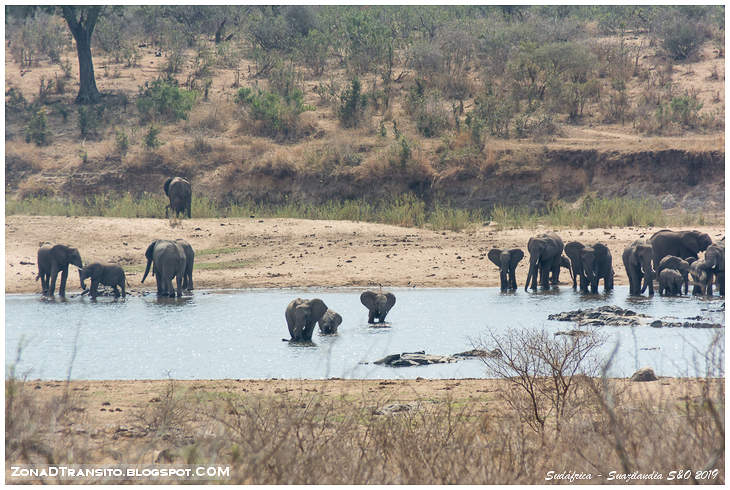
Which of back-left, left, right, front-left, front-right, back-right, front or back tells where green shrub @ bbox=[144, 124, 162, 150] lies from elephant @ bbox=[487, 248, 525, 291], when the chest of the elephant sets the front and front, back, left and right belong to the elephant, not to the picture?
back-right

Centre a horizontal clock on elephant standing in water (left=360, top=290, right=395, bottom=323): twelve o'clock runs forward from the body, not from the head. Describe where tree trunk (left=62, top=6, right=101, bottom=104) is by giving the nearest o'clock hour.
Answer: The tree trunk is roughly at 5 o'clock from the elephant standing in water.

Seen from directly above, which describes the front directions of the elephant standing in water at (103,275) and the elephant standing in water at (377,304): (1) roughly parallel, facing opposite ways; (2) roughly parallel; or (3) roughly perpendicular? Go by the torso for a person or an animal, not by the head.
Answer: roughly perpendicular

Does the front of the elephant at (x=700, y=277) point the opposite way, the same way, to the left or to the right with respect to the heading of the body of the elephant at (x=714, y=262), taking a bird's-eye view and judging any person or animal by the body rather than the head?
the same way

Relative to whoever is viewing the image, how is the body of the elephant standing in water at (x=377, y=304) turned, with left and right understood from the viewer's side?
facing the viewer

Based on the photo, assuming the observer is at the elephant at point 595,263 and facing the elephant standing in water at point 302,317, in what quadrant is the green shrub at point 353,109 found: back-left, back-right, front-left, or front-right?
back-right

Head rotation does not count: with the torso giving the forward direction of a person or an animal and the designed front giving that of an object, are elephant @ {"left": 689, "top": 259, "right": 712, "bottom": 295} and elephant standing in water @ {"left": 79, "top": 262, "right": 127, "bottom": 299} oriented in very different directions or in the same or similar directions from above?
same or similar directions

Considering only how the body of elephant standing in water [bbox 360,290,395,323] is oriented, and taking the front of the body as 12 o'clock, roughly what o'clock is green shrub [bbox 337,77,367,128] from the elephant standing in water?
The green shrub is roughly at 6 o'clock from the elephant standing in water.

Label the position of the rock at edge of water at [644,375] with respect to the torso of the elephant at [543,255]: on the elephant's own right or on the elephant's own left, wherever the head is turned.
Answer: on the elephant's own left

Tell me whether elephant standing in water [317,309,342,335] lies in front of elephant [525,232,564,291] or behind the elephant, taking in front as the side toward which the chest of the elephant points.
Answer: in front

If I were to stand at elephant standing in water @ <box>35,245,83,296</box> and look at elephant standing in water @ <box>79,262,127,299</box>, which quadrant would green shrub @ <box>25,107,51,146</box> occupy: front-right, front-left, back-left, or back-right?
back-left

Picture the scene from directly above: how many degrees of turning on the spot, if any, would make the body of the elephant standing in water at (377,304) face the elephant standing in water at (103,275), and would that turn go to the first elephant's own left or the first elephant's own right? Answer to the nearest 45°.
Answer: approximately 135° to the first elephant's own right

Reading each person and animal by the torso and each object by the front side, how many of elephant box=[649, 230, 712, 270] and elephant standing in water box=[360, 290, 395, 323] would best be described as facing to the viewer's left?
0

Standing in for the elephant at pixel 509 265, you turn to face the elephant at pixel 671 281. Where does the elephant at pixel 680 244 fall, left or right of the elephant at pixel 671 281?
left

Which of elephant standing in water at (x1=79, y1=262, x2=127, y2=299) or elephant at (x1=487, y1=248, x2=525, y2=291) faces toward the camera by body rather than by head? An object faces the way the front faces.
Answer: the elephant

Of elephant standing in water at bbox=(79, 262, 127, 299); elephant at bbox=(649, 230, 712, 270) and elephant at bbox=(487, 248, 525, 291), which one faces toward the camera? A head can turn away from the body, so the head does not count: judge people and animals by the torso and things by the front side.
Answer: elephant at bbox=(487, 248, 525, 291)

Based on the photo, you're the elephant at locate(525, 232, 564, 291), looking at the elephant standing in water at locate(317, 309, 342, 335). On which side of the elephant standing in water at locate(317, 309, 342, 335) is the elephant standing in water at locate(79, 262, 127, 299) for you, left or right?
right

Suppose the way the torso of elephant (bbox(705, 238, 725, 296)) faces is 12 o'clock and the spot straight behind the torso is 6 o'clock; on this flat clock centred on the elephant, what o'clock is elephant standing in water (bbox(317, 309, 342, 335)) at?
The elephant standing in water is roughly at 12 o'clock from the elephant.

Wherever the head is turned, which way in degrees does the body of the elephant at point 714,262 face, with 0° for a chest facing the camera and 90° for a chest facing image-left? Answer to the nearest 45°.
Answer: approximately 45°

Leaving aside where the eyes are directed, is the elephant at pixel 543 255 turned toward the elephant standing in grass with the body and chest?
no
